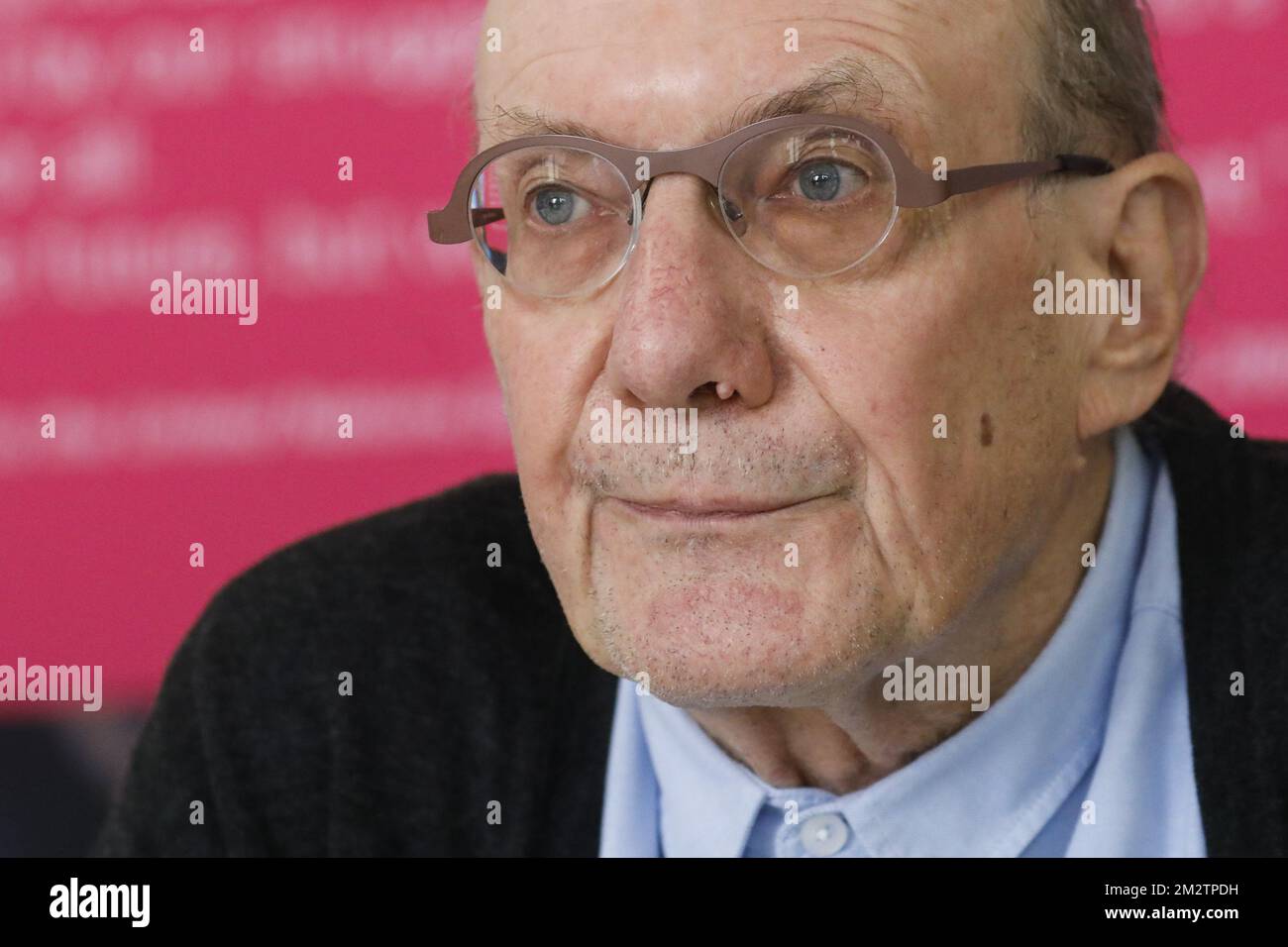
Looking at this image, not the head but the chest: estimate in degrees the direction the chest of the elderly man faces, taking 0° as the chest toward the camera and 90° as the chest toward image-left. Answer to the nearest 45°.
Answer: approximately 45°
